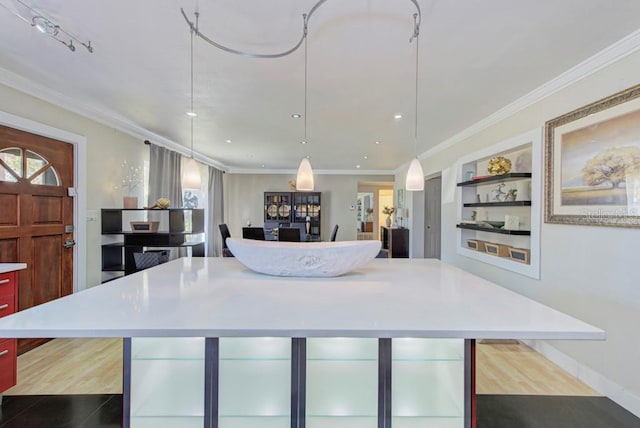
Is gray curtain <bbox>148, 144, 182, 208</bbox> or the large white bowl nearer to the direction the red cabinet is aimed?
the large white bowl

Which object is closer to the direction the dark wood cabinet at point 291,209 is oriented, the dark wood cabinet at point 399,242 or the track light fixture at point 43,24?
the track light fixture

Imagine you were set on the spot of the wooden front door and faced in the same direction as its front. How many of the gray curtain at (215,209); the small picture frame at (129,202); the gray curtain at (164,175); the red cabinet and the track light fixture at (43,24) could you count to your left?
3

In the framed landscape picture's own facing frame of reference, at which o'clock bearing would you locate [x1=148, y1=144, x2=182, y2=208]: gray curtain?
The gray curtain is roughly at 1 o'clock from the framed landscape picture.

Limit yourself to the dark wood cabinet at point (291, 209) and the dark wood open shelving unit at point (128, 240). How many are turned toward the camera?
2

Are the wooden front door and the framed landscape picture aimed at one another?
yes

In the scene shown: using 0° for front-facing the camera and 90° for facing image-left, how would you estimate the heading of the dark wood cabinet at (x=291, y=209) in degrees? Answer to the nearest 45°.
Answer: approximately 0°

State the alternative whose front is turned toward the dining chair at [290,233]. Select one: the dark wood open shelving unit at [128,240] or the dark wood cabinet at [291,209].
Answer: the dark wood cabinet at [291,209]

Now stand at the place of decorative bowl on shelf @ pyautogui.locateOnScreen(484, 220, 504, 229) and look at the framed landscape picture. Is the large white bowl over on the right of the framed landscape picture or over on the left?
right

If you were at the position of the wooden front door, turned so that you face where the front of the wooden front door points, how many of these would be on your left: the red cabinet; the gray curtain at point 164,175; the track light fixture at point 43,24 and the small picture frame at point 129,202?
2

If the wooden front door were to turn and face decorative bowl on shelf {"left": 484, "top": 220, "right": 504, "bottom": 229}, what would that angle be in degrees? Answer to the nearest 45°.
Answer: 0° — it already faces it

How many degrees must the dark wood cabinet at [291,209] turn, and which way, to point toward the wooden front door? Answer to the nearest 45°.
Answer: approximately 45° to its right

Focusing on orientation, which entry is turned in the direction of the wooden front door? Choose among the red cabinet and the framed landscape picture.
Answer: the framed landscape picture

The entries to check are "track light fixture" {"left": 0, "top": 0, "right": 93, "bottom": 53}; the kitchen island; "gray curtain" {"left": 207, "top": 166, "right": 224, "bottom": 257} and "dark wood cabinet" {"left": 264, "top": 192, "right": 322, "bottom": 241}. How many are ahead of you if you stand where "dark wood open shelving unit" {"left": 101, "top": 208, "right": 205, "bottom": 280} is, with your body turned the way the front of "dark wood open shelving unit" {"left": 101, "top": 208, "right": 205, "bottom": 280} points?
2
